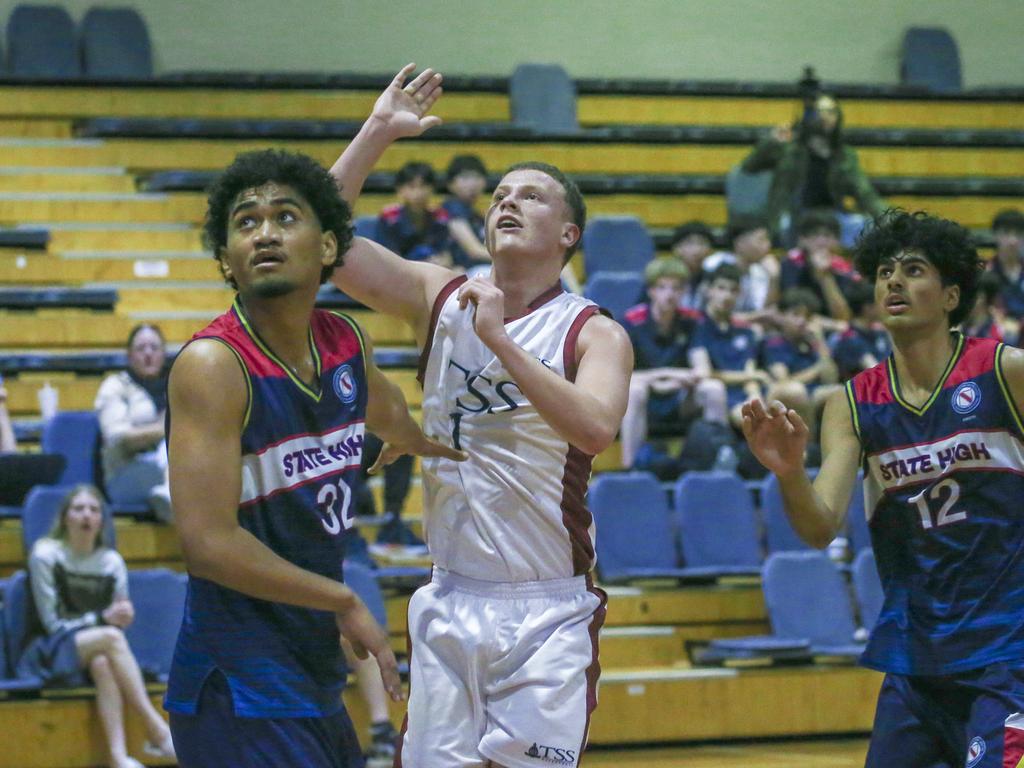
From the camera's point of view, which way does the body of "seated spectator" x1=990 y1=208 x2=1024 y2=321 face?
toward the camera

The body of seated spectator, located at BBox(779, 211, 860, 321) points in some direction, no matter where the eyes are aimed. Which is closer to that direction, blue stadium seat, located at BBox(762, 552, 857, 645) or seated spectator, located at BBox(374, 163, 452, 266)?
the blue stadium seat

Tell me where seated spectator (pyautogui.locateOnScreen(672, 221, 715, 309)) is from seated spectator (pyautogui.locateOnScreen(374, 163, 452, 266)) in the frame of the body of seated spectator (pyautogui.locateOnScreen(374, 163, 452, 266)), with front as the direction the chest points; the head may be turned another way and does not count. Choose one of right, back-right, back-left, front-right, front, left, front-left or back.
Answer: left

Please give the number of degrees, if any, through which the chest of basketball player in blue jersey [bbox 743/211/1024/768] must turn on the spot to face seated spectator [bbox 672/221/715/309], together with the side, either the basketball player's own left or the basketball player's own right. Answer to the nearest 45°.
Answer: approximately 135° to the basketball player's own right

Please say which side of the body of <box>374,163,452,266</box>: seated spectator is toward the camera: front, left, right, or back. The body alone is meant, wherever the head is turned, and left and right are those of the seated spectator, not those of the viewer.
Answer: front

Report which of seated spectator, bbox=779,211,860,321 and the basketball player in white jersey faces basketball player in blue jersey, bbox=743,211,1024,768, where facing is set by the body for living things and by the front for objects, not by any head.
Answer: the seated spectator

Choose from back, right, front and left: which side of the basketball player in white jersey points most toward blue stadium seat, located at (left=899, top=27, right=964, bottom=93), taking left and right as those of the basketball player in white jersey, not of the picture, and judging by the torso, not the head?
back

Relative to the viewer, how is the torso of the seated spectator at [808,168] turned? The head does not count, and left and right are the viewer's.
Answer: facing the viewer

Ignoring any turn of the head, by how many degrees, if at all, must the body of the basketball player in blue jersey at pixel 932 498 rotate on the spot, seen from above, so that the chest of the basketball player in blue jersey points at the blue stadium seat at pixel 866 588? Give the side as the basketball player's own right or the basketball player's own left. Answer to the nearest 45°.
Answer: approximately 135° to the basketball player's own right

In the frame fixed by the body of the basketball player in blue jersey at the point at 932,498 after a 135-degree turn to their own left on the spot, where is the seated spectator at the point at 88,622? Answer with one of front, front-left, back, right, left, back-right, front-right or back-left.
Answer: back-left

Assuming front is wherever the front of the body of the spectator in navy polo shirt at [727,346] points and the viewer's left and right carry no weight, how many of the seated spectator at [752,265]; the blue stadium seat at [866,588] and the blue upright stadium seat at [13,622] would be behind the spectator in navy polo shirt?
1

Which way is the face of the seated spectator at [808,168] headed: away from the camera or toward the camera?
toward the camera

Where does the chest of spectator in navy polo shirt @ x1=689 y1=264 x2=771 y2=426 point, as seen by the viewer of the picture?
toward the camera

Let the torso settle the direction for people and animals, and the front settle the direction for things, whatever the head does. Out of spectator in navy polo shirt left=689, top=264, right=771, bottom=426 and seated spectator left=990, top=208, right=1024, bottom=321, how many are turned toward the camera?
2

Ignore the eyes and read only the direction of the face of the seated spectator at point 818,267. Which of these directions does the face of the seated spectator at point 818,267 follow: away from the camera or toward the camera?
toward the camera

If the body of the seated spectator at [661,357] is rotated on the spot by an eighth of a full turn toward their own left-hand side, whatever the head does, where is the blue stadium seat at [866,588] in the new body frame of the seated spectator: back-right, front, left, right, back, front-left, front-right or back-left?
front

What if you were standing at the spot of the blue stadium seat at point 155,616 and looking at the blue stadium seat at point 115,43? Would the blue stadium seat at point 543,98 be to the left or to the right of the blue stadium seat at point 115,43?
right

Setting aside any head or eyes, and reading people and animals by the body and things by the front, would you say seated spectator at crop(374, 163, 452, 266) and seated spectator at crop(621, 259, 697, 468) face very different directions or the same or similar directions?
same or similar directions

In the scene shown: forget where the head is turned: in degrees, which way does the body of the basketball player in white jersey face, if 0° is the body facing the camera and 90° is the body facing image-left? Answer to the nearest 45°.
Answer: approximately 45°

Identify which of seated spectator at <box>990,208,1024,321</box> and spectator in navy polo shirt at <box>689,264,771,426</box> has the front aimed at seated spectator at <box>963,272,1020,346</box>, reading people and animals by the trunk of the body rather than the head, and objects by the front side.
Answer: seated spectator at <box>990,208,1024,321</box>

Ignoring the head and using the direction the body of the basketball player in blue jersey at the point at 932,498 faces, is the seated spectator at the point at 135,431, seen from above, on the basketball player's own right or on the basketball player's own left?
on the basketball player's own right

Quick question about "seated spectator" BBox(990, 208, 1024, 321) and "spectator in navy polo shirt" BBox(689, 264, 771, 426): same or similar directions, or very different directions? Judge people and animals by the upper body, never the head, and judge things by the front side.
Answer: same or similar directions

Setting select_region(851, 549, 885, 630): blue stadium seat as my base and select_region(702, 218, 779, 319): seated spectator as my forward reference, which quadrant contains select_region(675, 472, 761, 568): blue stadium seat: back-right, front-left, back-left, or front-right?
front-left
